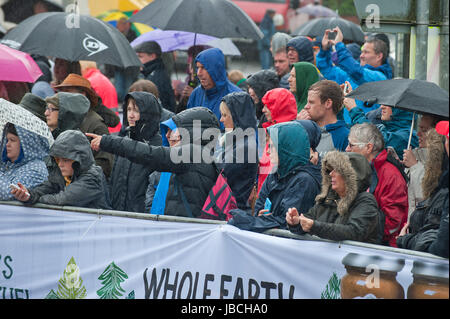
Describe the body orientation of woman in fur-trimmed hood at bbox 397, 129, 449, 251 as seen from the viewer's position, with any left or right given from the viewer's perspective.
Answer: facing to the left of the viewer

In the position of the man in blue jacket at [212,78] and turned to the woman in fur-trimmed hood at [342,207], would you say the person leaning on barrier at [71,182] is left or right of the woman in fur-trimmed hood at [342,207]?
right

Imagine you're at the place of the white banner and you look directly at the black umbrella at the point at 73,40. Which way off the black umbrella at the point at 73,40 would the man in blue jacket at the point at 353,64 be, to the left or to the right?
right

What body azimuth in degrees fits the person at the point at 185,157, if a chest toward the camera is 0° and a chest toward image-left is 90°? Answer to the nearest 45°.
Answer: approximately 90°

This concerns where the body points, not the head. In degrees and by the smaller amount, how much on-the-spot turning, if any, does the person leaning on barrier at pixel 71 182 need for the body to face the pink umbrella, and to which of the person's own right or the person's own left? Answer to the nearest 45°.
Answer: approximately 135° to the person's own right

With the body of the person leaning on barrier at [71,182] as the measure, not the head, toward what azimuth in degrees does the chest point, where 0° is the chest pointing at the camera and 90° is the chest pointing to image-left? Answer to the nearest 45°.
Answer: approximately 45°

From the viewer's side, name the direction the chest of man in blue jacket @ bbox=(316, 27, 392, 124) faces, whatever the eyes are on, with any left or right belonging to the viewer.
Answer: facing to the left of the viewer

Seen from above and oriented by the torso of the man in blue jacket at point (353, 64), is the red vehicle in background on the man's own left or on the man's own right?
on the man's own right
